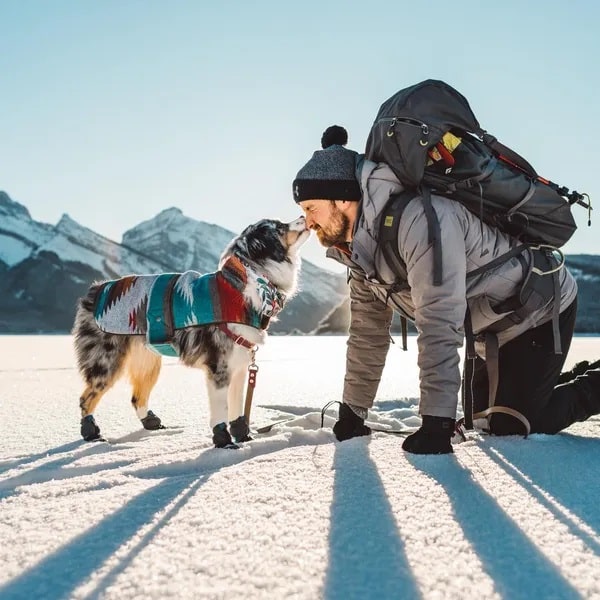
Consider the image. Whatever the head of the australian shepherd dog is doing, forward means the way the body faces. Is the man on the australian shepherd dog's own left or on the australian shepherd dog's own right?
on the australian shepherd dog's own left

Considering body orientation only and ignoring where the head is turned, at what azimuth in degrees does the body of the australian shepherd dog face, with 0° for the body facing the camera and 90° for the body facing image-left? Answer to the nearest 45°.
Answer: approximately 270°
